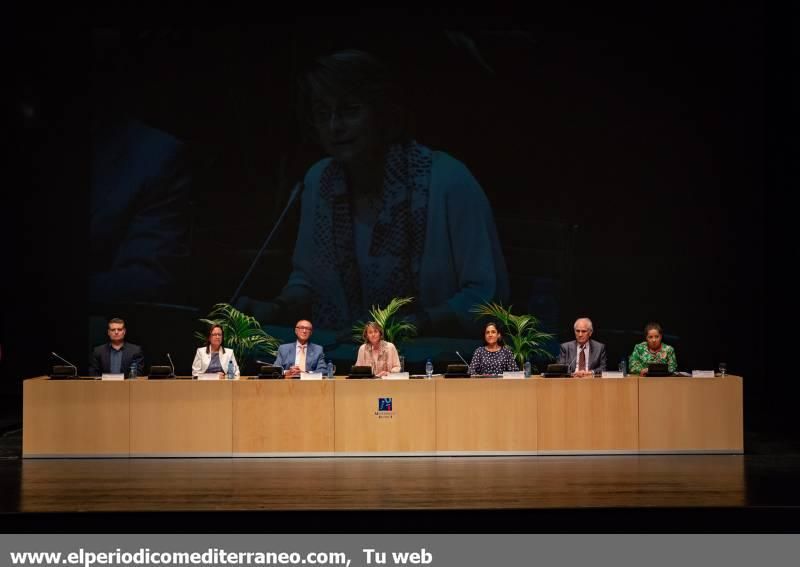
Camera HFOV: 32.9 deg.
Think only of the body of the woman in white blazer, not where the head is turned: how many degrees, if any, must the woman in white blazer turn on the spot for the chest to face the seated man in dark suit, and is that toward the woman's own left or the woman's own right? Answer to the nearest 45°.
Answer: approximately 90° to the woman's own right

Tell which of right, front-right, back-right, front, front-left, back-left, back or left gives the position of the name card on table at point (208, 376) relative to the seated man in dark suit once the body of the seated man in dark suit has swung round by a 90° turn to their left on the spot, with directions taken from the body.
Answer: front-right

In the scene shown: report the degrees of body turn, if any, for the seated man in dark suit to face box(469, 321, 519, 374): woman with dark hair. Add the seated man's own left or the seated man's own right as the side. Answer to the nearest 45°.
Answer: approximately 90° to the seated man's own left

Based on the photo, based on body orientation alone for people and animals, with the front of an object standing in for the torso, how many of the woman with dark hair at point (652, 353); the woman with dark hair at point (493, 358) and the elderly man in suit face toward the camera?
3

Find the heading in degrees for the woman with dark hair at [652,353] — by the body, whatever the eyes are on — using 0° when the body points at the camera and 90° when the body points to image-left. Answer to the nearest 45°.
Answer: approximately 0°

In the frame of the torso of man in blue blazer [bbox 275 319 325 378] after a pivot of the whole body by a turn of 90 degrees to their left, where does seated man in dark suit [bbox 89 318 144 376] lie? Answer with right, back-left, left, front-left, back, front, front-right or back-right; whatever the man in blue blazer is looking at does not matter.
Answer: back
